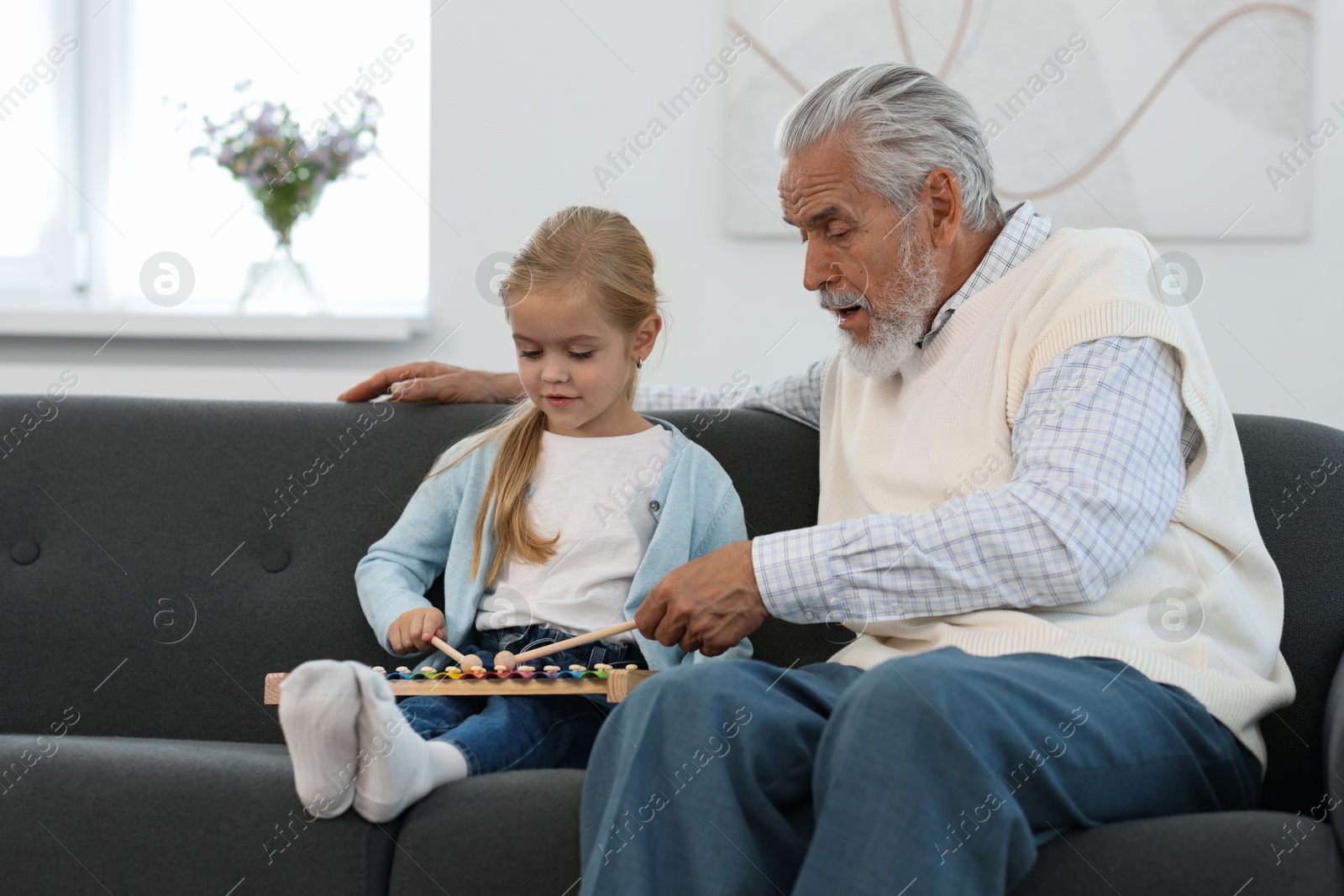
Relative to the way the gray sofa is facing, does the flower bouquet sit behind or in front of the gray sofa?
behind

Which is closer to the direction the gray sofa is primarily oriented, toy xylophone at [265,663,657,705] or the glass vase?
the toy xylophone

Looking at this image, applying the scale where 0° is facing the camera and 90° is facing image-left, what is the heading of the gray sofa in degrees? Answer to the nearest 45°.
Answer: approximately 0°

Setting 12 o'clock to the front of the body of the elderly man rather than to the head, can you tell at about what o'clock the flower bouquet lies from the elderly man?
The flower bouquet is roughly at 3 o'clock from the elderly man.

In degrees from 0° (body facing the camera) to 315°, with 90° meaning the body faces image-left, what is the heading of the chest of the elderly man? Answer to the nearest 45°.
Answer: approximately 45°
